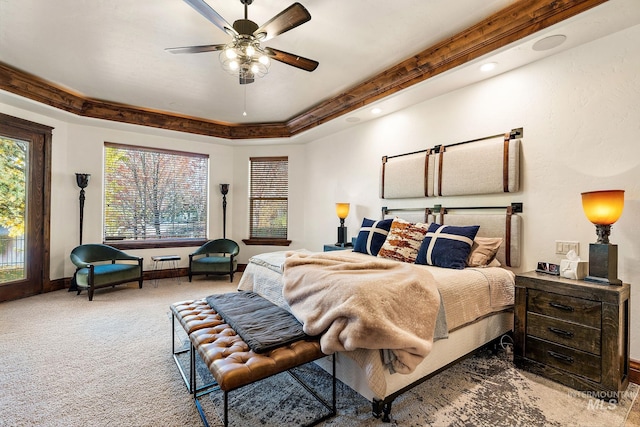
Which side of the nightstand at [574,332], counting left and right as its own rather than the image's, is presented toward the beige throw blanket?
front

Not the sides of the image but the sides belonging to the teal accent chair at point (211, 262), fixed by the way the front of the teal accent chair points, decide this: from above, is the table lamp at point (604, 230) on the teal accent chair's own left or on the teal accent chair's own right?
on the teal accent chair's own left

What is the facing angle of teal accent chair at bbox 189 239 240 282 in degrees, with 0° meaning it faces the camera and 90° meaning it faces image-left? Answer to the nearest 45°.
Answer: approximately 45°

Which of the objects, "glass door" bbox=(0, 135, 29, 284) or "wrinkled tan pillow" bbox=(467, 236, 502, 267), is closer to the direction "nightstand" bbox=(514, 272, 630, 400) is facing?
the glass door

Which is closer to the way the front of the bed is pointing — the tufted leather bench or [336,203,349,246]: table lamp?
the tufted leather bench

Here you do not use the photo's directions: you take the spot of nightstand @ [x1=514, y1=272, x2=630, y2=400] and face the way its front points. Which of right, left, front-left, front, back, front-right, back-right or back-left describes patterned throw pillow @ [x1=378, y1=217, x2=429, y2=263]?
front-right

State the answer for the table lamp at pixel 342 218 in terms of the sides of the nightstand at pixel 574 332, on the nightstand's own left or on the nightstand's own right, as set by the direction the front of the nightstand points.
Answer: on the nightstand's own right

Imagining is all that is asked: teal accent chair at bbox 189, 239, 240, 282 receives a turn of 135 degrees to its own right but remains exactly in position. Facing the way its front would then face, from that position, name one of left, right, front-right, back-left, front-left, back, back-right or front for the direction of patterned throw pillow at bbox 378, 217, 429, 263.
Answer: back-right

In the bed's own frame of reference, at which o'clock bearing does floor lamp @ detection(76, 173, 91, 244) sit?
The floor lamp is roughly at 2 o'clock from the bed.
